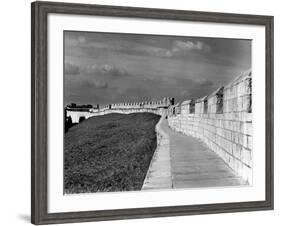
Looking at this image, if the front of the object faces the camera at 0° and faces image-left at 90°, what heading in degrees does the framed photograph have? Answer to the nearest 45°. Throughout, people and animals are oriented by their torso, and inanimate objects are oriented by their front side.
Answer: approximately 315°
